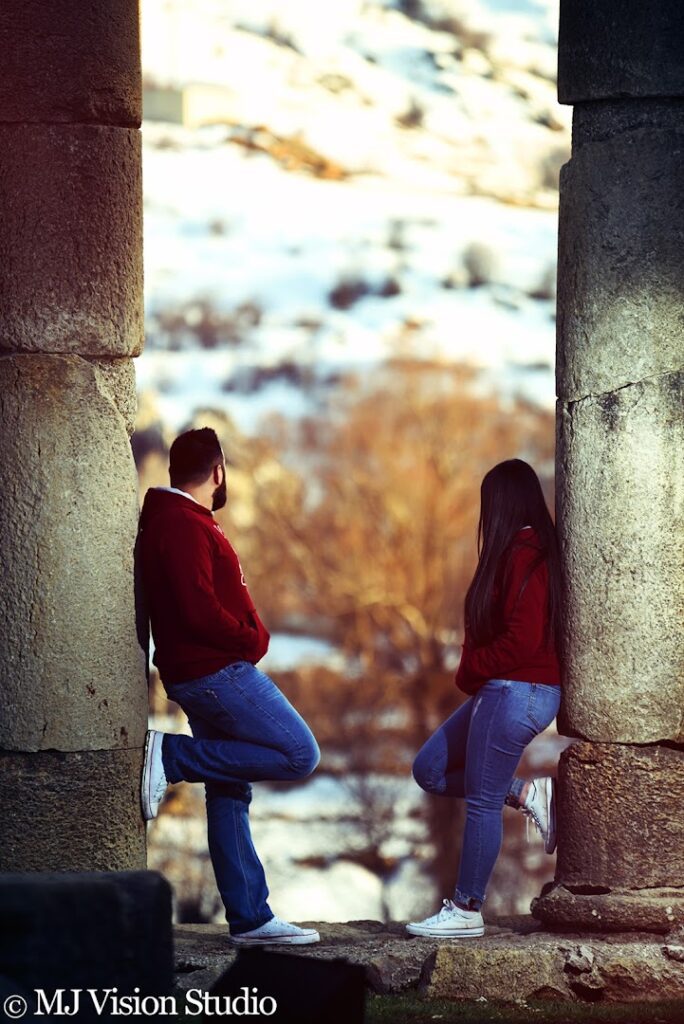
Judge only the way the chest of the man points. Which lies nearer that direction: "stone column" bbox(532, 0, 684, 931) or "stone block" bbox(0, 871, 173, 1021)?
the stone column

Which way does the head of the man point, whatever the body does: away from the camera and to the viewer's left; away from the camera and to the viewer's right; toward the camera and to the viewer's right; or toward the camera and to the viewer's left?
away from the camera and to the viewer's right

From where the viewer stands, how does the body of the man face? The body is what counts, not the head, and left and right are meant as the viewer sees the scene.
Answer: facing to the right of the viewer

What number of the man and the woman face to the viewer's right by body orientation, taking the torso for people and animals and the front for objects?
1

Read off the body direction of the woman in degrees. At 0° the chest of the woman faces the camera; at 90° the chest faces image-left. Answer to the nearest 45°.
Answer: approximately 90°

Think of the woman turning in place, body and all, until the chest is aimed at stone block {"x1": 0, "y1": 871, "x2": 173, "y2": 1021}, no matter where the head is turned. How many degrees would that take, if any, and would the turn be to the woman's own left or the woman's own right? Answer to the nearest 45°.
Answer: approximately 45° to the woman's own left

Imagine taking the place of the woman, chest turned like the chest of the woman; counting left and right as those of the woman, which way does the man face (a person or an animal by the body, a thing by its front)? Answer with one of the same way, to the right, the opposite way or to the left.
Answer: the opposite way

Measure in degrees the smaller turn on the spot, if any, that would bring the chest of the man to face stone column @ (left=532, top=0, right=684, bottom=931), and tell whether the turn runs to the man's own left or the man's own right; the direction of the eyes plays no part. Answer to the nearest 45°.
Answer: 0° — they already face it

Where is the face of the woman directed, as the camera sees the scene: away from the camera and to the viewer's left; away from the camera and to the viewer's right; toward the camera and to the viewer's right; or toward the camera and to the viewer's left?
away from the camera and to the viewer's left
